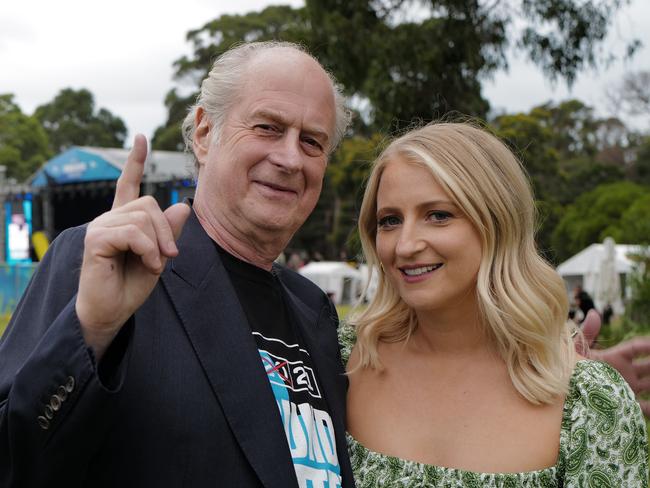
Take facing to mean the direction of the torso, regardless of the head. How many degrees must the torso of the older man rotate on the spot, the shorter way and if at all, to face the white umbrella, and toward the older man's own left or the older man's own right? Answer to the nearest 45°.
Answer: approximately 90° to the older man's own left

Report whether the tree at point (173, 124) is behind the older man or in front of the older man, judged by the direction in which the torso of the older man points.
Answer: behind

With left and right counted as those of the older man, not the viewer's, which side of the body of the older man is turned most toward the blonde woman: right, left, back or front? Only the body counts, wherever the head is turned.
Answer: left

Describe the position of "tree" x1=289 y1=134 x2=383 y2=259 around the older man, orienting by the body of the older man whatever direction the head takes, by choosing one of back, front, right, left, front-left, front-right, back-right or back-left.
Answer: back-left

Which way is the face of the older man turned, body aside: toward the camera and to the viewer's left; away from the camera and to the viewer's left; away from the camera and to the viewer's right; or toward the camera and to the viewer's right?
toward the camera and to the viewer's right

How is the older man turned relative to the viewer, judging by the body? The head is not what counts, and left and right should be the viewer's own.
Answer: facing the viewer and to the right of the viewer

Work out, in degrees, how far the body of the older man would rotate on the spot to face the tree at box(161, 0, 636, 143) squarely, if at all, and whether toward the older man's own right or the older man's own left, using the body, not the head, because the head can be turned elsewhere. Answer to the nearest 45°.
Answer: approximately 135° to the older man's own left
